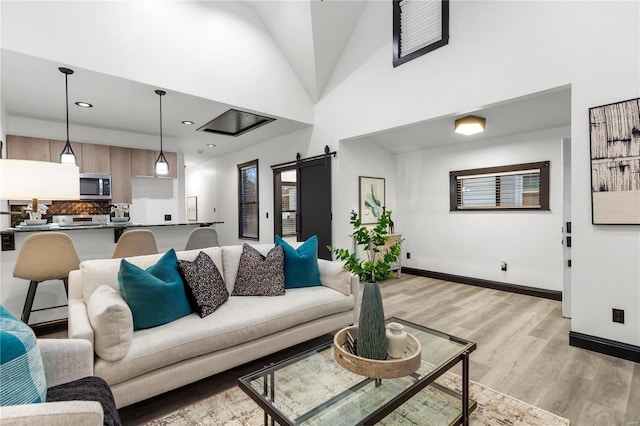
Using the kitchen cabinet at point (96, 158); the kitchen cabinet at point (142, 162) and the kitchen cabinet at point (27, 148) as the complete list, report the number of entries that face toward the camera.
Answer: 3

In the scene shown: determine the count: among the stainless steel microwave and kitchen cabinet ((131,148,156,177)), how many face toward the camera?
2

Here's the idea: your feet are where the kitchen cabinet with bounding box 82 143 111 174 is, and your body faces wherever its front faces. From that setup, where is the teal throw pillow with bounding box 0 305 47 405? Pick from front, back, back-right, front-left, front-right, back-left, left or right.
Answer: front

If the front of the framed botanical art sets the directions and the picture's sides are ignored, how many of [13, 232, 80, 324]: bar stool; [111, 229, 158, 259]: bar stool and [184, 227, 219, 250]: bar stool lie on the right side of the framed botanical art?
3

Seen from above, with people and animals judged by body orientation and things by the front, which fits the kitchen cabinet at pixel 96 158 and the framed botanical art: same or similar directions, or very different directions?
same or similar directions

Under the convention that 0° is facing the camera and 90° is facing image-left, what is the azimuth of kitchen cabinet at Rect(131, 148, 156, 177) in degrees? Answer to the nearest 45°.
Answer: approximately 0°

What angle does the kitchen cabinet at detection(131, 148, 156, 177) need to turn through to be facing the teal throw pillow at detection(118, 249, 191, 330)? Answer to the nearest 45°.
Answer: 0° — it already faces it

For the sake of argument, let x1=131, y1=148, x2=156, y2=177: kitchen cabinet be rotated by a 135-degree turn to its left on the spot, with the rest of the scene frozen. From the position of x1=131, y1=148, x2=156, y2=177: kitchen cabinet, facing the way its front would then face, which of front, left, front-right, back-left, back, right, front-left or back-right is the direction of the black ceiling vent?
right

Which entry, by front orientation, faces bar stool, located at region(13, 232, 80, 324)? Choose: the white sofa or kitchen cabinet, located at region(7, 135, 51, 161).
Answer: the kitchen cabinet

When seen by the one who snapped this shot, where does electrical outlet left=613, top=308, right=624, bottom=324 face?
facing the viewer and to the left of the viewer

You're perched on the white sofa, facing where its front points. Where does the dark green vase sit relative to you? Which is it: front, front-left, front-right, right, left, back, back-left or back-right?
front

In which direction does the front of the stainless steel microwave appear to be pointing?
toward the camera

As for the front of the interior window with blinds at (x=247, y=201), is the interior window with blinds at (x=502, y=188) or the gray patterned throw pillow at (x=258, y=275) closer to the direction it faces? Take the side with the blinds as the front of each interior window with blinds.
the gray patterned throw pillow

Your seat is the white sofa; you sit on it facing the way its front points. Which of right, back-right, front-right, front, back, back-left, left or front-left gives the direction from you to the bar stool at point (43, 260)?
back

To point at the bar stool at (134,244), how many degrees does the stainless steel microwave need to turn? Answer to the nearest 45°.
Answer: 0° — it already faces it

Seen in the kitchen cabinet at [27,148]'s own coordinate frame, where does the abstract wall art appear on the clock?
The abstract wall art is roughly at 11 o'clock from the kitchen cabinet.

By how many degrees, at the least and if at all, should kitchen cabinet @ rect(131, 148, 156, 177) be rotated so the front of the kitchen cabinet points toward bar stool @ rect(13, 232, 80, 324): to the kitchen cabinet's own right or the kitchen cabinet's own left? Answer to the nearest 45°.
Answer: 0° — it already faces it

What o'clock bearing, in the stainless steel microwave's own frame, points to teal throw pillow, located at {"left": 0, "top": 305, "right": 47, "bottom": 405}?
The teal throw pillow is roughly at 12 o'clock from the stainless steel microwave.

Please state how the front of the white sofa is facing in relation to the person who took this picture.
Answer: facing the viewer and to the right of the viewer

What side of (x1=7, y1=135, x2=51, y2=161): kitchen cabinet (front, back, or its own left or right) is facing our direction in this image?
front
